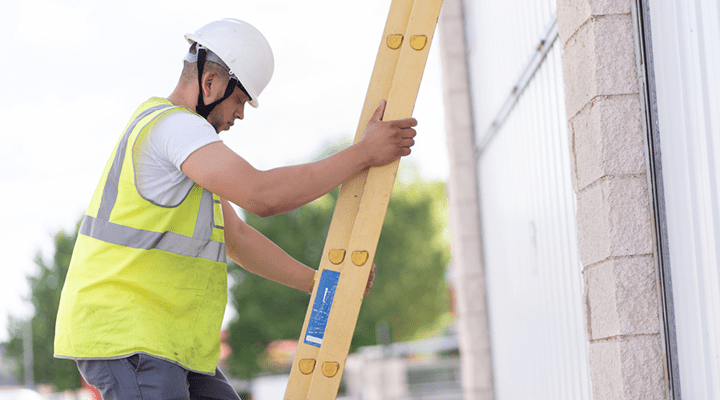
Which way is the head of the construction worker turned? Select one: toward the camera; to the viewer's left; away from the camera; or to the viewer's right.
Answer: to the viewer's right

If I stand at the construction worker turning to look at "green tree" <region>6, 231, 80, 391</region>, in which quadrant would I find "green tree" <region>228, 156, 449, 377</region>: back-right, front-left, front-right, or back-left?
front-right

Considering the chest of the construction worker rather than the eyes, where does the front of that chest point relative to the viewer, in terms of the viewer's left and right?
facing to the right of the viewer

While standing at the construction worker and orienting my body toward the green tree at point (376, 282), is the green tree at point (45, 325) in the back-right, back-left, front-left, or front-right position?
front-left

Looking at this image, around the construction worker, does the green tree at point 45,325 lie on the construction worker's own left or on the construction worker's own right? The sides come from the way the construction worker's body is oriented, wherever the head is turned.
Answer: on the construction worker's own left

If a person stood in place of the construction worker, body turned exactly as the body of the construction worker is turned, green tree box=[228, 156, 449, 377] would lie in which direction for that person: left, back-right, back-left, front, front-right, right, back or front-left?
left
